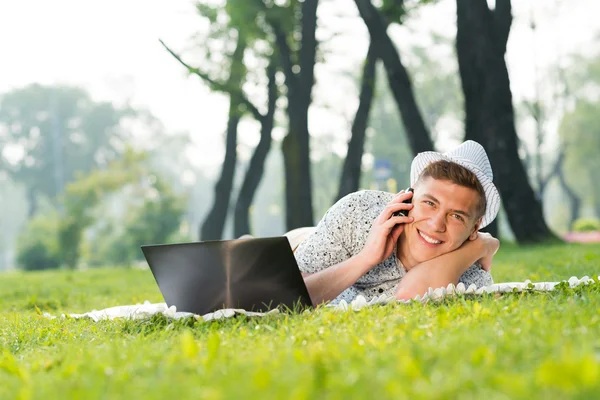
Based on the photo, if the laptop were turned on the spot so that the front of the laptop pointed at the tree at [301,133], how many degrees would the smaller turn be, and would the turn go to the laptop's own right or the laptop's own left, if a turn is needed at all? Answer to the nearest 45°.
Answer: approximately 45° to the laptop's own left

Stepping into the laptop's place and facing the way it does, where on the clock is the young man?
The young man is roughly at 1 o'clock from the laptop.

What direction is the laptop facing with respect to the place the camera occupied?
facing away from the viewer and to the right of the viewer

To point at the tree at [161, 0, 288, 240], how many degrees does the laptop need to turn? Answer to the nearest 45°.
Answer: approximately 45° to its left
